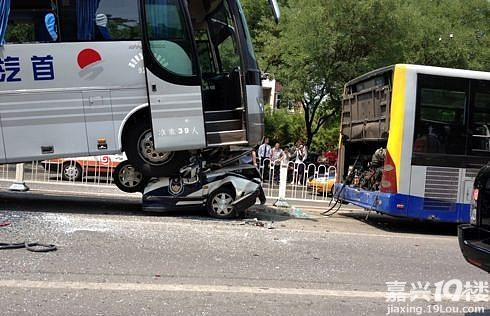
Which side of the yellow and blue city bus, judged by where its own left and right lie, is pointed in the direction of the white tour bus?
back

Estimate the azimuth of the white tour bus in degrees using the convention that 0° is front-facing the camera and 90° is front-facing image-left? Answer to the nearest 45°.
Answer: approximately 270°

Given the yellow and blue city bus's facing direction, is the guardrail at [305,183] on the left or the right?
on its left

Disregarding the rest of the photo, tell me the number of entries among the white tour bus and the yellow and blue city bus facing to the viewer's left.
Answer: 0

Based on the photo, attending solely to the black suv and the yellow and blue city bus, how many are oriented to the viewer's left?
0

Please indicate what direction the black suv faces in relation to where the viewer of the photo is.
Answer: facing away from the viewer and to the right of the viewer

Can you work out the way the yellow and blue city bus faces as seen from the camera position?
facing away from the viewer and to the right of the viewer

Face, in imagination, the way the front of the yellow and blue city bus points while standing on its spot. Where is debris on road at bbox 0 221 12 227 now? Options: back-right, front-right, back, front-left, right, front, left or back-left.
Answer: back
